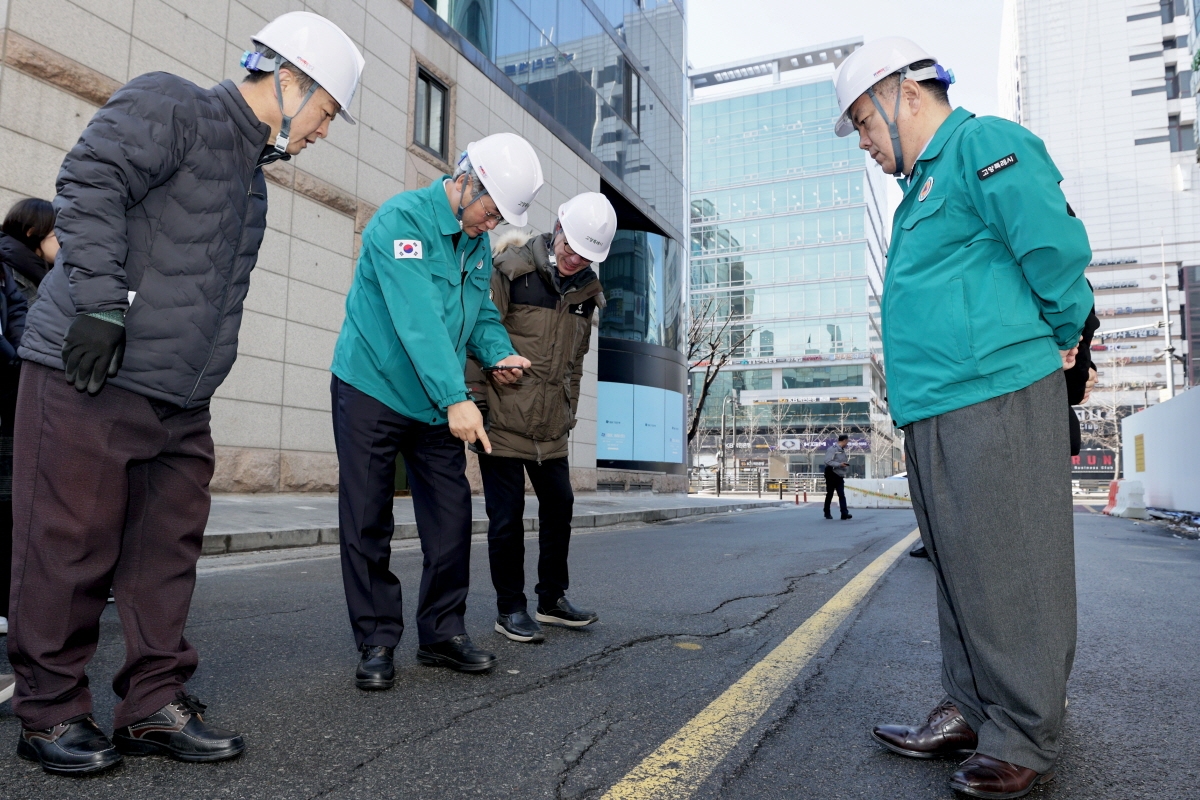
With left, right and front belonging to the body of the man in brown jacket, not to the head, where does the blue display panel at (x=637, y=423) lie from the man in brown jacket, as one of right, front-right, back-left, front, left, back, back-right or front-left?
back-left

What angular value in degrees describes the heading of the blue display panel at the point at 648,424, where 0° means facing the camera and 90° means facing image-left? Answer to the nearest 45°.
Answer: approximately 315°

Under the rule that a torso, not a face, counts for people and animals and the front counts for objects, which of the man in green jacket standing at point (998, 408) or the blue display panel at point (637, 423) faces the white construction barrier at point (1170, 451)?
the blue display panel

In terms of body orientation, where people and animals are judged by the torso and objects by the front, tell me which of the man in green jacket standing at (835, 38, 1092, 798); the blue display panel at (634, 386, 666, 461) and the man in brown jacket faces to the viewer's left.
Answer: the man in green jacket standing

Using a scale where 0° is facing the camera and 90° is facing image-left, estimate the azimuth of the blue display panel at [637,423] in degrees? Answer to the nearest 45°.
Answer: approximately 315°

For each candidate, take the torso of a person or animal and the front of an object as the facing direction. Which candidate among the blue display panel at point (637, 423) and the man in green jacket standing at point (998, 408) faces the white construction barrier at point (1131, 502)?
the blue display panel

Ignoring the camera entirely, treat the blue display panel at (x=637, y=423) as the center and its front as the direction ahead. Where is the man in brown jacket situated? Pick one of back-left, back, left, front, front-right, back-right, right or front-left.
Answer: front-right

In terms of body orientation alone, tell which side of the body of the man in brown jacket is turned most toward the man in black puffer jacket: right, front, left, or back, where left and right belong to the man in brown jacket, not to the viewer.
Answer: right

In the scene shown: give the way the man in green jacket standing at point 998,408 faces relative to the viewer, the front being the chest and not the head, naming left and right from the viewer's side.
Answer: facing to the left of the viewer

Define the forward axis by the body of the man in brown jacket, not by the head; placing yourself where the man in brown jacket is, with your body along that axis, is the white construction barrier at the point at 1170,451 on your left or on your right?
on your left

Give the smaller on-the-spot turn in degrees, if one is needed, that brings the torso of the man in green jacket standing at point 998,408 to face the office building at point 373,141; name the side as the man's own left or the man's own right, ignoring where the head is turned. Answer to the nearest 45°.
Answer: approximately 45° to the man's own right

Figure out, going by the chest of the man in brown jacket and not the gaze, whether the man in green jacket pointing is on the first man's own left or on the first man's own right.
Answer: on the first man's own right

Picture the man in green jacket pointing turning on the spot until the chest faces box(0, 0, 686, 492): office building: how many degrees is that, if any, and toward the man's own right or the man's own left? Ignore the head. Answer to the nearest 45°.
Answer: approximately 135° to the man's own left

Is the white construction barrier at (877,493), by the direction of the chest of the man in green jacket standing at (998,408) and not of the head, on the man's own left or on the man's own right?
on the man's own right

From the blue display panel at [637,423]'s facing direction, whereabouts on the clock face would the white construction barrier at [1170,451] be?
The white construction barrier is roughly at 12 o'clock from the blue display panel.
